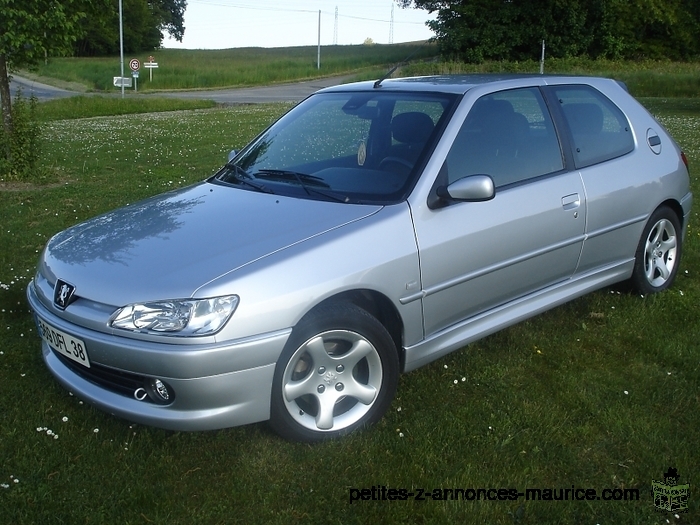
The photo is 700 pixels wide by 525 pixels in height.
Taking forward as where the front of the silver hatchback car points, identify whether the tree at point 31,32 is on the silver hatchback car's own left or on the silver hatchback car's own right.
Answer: on the silver hatchback car's own right

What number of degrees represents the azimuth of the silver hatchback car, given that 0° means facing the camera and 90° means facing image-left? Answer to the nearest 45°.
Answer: approximately 45°

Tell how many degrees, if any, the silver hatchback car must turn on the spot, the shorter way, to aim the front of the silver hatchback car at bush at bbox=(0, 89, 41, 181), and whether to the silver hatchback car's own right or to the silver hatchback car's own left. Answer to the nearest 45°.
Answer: approximately 90° to the silver hatchback car's own right
